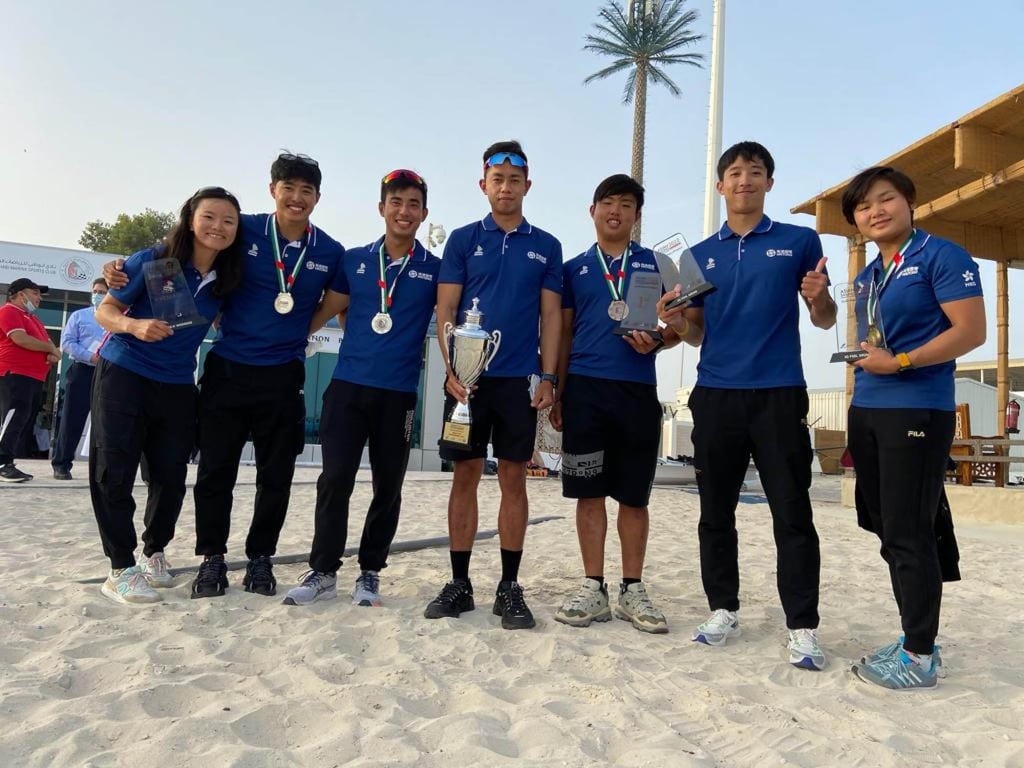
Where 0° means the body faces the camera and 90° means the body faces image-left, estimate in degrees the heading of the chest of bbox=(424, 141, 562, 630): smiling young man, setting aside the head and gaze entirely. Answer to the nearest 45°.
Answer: approximately 0°

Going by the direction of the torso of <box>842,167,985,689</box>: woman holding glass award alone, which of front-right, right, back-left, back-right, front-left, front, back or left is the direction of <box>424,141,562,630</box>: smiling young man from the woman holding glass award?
front-right

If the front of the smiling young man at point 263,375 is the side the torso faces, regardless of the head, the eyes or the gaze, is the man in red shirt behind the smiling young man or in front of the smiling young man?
behind

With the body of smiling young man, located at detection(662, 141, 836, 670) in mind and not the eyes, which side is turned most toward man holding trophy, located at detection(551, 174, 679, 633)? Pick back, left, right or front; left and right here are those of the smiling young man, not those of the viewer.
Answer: right

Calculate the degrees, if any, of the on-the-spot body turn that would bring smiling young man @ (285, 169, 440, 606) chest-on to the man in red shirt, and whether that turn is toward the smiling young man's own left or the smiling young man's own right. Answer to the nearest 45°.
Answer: approximately 135° to the smiling young man's own right

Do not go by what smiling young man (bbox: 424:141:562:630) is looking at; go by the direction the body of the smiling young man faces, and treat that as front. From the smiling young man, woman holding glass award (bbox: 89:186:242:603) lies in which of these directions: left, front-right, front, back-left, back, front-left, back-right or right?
right
